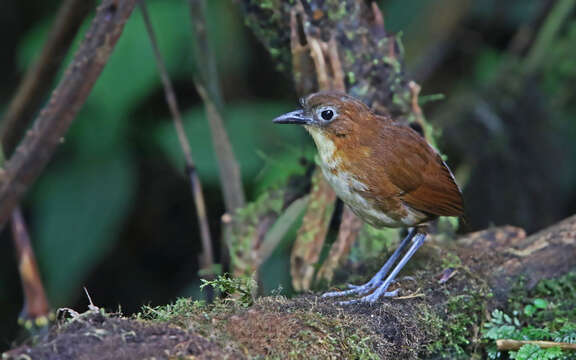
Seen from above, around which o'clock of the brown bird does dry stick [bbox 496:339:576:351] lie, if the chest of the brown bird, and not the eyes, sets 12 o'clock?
The dry stick is roughly at 8 o'clock from the brown bird.

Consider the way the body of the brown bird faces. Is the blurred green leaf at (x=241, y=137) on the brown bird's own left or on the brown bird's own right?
on the brown bird's own right

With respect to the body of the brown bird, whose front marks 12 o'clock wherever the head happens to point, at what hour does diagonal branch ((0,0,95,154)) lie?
The diagonal branch is roughly at 1 o'clock from the brown bird.

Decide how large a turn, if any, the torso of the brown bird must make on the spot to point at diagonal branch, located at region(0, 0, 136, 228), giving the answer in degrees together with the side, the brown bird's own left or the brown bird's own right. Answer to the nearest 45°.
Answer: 0° — it already faces it

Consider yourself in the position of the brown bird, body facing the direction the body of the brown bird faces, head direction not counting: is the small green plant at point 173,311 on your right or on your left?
on your left

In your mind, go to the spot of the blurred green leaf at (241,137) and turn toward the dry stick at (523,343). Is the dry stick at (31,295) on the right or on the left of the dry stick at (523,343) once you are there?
right

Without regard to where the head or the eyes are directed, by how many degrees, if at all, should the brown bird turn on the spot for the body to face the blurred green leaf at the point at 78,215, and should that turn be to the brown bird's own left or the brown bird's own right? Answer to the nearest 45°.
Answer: approximately 45° to the brown bird's own right

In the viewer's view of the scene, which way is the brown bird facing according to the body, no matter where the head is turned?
to the viewer's left

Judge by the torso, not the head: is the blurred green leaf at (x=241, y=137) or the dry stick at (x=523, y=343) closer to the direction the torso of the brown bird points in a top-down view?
the blurred green leaf

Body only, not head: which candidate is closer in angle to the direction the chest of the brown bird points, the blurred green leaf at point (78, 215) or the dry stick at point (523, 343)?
the blurred green leaf
